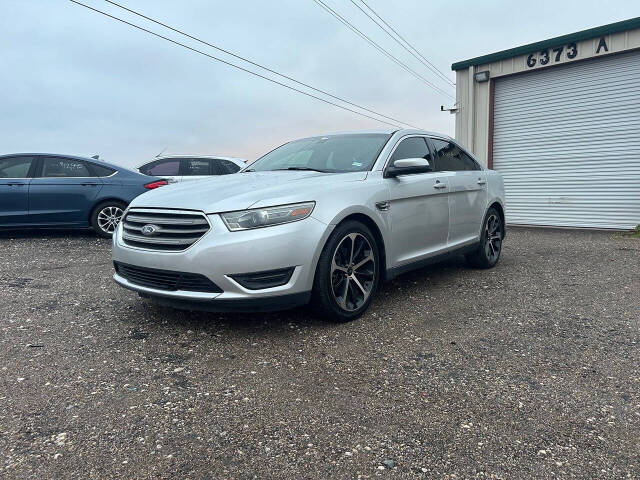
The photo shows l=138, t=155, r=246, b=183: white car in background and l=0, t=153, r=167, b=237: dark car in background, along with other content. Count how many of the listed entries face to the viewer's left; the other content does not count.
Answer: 2

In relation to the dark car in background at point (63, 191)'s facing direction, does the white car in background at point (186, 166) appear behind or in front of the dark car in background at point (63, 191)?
behind

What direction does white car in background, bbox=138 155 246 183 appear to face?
to the viewer's left

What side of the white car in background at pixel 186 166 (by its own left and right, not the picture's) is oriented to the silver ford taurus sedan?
left

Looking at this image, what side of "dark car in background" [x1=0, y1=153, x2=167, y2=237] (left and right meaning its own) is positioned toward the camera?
left

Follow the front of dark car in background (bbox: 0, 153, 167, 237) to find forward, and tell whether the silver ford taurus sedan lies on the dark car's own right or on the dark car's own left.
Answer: on the dark car's own left

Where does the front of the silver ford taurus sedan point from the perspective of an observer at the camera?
facing the viewer and to the left of the viewer

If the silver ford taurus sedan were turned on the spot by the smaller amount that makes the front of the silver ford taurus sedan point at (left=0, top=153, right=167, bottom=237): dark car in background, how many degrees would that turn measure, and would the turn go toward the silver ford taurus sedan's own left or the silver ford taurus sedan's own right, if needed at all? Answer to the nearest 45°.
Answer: approximately 90° to the silver ford taurus sedan's own right
